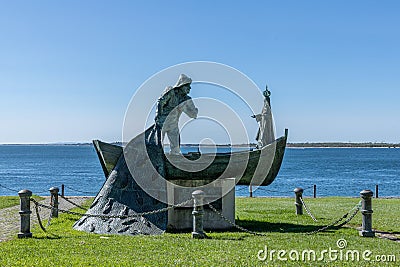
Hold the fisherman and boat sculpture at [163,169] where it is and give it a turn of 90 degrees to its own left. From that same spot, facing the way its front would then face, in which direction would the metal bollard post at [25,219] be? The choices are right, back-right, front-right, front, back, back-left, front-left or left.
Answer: back-left

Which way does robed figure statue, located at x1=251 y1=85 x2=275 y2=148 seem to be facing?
to the viewer's left

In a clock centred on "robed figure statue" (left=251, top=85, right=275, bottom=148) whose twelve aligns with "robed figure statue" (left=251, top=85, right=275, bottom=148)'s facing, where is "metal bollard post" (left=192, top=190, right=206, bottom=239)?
The metal bollard post is roughly at 10 o'clock from the robed figure statue.

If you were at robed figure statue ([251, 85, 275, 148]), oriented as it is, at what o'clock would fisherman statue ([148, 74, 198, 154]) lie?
fisherman statue ([148, 74, 198, 154]) is roughly at 12 o'clock from robed figure statue ([251, 85, 275, 148]).

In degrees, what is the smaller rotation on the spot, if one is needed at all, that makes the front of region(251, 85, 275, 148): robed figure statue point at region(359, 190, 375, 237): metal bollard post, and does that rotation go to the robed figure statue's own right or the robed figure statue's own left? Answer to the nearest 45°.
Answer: approximately 135° to the robed figure statue's own left

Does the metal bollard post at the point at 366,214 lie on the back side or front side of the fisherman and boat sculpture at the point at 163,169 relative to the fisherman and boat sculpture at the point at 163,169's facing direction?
on the front side
